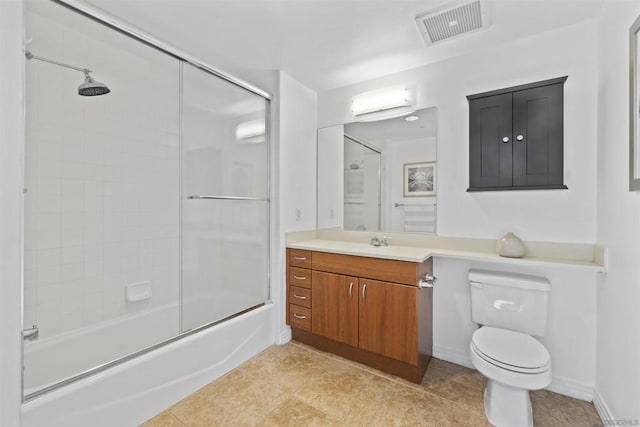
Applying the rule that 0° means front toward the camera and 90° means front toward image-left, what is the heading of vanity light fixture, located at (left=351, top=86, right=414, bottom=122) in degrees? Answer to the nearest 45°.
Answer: approximately 45°

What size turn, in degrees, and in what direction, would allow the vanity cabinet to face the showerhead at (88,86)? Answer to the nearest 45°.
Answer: approximately 45° to its right

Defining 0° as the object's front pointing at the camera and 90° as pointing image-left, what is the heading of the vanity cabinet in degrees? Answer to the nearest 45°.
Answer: approximately 45°

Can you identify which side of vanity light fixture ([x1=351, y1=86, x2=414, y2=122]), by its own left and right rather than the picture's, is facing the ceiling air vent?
left

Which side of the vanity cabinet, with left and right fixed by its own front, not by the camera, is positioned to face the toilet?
left

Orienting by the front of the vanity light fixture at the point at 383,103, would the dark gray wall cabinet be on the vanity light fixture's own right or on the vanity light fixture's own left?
on the vanity light fixture's own left
